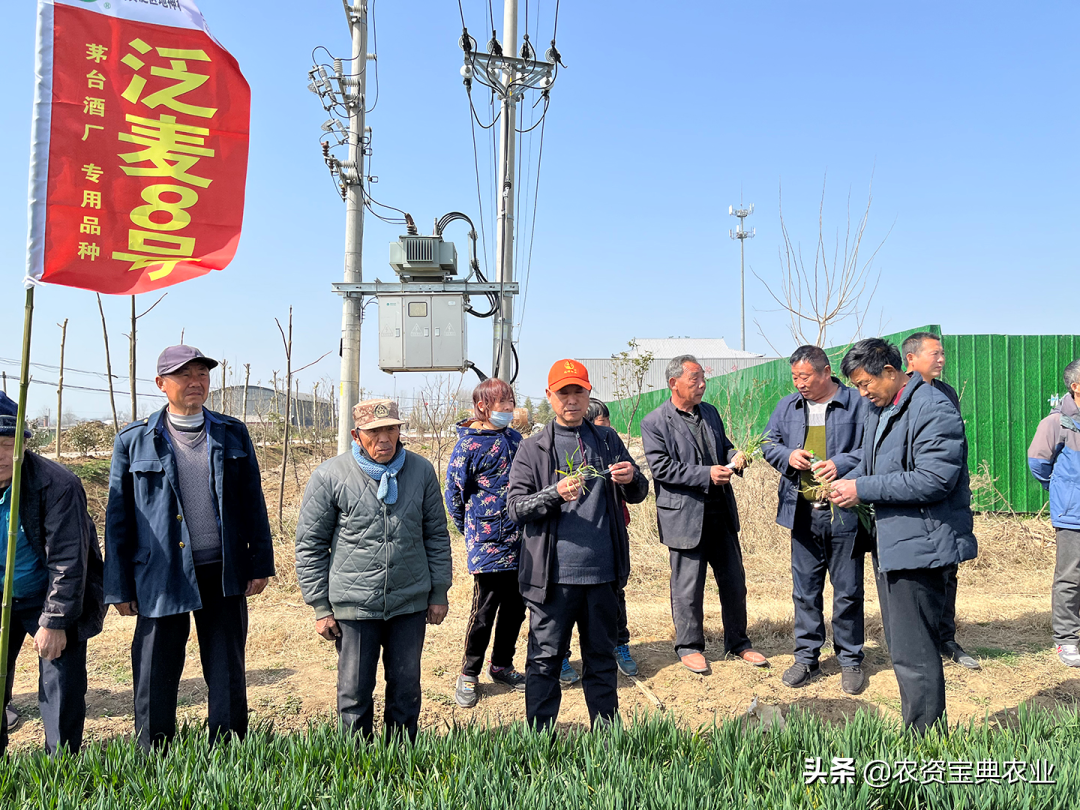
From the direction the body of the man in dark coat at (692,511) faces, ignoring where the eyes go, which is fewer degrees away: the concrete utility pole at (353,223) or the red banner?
the red banner

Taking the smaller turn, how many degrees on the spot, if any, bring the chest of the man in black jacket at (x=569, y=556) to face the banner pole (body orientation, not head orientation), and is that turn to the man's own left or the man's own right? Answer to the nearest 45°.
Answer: approximately 45° to the man's own right

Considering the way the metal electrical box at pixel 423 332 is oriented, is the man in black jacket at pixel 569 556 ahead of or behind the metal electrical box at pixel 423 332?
ahead

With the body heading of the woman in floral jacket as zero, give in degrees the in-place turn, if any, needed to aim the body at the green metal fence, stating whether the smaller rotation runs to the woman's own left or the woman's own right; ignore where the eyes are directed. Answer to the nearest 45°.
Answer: approximately 90° to the woman's own left

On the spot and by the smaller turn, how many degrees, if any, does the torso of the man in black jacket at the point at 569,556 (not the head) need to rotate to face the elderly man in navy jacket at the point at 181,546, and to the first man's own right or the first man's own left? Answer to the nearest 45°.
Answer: approximately 90° to the first man's own right

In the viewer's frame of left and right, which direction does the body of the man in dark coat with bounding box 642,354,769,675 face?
facing the viewer and to the right of the viewer

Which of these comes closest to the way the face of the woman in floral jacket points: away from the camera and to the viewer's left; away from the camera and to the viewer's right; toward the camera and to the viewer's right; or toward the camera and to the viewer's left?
toward the camera and to the viewer's right

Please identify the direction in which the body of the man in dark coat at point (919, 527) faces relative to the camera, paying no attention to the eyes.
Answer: to the viewer's left

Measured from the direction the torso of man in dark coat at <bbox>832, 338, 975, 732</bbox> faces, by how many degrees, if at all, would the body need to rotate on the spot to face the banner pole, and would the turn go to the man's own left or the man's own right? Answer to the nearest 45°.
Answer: approximately 45° to the man's own left
